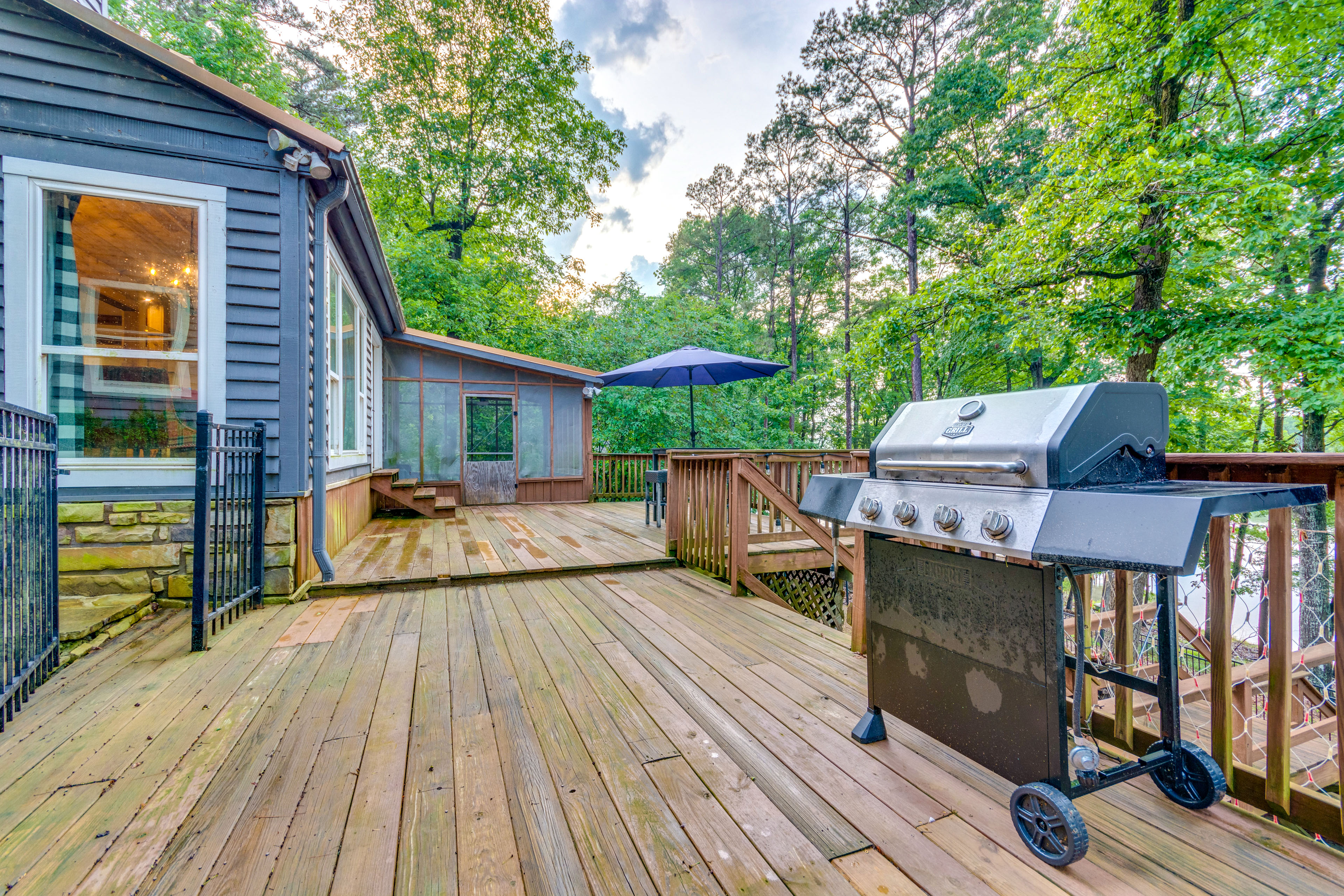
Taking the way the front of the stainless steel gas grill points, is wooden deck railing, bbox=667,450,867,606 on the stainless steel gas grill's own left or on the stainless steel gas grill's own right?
on the stainless steel gas grill's own right

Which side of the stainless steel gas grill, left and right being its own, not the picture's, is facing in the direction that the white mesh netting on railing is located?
back

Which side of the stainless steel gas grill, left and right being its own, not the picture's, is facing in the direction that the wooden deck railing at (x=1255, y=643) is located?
back

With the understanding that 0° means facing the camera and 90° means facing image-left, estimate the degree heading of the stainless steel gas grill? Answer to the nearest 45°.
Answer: approximately 45°

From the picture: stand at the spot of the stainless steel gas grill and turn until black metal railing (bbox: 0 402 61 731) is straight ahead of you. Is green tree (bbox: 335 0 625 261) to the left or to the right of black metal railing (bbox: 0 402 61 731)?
right
